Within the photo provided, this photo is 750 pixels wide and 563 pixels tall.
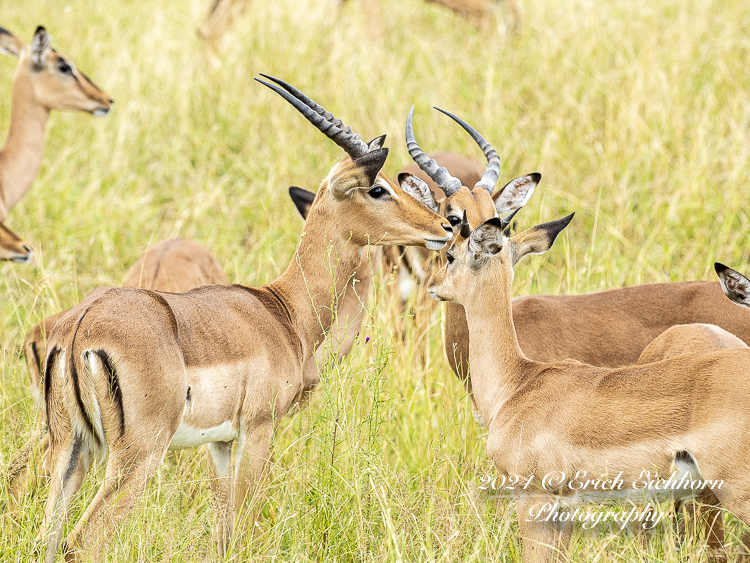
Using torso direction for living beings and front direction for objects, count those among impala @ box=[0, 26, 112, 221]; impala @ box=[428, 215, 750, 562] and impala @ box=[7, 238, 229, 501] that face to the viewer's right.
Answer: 2

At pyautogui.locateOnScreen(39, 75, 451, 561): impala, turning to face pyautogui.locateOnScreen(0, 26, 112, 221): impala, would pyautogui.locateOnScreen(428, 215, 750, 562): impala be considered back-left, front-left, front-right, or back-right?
back-right

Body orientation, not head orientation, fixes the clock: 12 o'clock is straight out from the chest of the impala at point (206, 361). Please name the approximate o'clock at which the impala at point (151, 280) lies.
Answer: the impala at point (151, 280) is roughly at 10 o'clock from the impala at point (206, 361).

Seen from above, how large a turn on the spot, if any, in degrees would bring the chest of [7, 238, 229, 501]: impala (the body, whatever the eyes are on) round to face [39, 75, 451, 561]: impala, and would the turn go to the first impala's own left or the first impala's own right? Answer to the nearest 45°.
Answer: approximately 90° to the first impala's own right

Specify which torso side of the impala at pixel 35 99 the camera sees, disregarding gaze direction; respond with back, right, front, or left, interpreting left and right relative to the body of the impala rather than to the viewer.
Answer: right

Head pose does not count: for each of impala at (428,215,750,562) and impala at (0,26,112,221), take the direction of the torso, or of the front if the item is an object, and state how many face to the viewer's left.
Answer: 1

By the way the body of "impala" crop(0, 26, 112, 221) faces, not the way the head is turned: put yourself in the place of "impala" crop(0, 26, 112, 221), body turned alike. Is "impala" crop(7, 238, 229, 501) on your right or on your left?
on your right

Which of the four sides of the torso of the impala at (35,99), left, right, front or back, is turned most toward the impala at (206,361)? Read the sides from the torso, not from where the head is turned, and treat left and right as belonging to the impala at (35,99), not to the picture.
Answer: right

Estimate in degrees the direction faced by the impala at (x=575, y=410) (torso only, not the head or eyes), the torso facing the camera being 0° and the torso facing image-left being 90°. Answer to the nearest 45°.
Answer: approximately 90°

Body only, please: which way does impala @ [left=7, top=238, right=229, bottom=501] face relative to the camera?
to the viewer's right

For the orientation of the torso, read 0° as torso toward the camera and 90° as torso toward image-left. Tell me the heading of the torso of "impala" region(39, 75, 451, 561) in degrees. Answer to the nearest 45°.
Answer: approximately 225°

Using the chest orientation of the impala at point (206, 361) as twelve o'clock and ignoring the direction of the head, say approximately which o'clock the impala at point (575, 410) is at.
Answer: the impala at point (575, 410) is roughly at 2 o'clock from the impala at point (206, 361).
